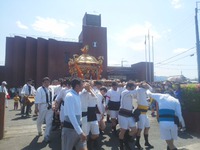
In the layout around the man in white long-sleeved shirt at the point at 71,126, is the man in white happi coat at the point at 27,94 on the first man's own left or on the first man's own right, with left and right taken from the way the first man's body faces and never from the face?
on the first man's own left

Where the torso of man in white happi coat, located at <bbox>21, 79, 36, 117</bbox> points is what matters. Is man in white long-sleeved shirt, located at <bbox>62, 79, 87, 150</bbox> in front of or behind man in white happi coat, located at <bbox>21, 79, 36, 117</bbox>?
in front

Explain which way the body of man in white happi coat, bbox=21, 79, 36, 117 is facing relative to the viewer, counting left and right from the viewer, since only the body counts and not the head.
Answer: facing the viewer and to the right of the viewer

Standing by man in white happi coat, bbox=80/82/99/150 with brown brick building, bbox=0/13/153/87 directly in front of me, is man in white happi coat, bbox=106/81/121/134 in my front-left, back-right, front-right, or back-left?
front-right

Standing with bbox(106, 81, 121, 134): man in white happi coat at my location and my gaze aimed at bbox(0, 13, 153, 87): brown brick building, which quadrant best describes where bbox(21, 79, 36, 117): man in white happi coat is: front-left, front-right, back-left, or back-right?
front-left

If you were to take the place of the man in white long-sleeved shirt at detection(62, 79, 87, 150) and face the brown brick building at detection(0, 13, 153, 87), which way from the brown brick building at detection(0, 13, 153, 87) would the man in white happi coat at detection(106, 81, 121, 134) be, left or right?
right

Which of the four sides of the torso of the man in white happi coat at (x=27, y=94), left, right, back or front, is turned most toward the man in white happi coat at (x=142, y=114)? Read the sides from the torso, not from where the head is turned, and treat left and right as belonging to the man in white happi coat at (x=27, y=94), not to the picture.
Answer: front

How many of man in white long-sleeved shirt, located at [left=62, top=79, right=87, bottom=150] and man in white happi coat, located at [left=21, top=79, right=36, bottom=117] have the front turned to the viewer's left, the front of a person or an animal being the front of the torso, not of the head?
0
